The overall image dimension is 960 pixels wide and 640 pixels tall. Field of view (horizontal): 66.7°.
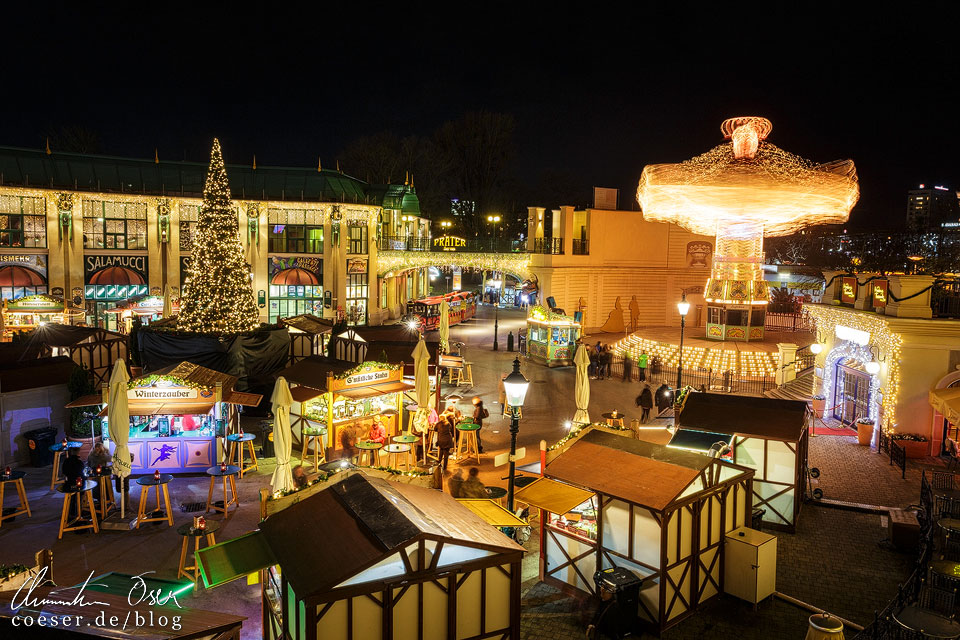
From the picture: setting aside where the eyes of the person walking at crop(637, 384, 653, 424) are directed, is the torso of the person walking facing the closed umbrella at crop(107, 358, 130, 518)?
no

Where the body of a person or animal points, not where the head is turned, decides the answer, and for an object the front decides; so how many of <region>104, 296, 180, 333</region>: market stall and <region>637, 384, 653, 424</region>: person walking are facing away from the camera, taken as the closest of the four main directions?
1

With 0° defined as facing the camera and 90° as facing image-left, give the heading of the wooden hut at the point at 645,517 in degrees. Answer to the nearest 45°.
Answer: approximately 45°

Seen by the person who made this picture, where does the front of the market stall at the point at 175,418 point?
facing the viewer

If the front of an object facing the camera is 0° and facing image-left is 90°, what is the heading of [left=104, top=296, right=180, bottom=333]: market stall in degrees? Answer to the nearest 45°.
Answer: approximately 0°

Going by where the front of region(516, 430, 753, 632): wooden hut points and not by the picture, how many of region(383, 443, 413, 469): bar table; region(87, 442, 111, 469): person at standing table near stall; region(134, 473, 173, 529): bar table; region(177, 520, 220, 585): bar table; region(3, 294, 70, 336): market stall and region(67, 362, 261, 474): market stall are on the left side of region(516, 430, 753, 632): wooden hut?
0

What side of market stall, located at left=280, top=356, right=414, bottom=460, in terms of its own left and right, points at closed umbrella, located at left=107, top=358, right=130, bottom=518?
right

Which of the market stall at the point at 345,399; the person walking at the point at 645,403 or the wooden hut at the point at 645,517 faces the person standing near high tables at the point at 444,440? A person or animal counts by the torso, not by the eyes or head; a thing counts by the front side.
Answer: the market stall

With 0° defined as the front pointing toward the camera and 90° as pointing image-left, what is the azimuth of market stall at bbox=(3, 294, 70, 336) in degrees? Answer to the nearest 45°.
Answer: approximately 0°

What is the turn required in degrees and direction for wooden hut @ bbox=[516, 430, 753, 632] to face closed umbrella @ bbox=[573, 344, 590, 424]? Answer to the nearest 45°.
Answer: approximately 135° to its right

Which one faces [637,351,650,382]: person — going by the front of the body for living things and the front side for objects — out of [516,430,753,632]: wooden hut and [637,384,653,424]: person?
[637,384,653,424]: person

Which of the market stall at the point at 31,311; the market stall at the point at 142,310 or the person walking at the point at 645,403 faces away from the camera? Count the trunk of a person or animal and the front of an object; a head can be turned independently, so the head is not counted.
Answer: the person walking

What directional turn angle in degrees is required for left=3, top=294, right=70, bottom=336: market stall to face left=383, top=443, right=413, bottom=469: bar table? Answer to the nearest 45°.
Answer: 0° — it already faces it

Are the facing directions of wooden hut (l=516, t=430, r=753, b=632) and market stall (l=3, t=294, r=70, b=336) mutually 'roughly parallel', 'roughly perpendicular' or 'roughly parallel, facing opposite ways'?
roughly perpendicular

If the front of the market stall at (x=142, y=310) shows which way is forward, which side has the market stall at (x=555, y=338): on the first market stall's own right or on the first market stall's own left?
on the first market stall's own left

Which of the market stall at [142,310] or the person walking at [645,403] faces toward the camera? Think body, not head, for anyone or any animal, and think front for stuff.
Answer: the market stall
